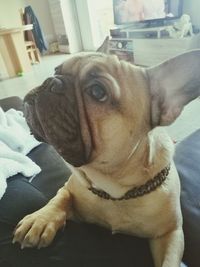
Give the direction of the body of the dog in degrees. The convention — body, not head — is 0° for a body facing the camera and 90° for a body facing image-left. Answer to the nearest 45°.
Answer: approximately 45°

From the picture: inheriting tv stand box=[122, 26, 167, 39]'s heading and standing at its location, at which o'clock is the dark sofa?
The dark sofa is roughly at 12 o'clock from the tv stand.

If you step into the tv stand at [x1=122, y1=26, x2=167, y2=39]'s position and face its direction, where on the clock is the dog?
The dog is roughly at 12 o'clock from the tv stand.

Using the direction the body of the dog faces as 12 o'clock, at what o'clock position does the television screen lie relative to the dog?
The television screen is roughly at 5 o'clock from the dog.

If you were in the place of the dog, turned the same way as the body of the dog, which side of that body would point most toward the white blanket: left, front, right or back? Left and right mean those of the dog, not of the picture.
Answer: right

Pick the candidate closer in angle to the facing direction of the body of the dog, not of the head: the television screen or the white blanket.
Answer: the white blanket

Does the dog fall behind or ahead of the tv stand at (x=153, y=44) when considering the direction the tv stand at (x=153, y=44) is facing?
ahead

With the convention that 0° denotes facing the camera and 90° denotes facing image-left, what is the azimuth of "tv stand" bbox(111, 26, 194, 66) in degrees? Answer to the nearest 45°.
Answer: approximately 0°
